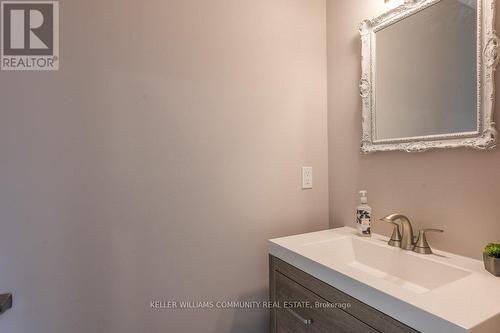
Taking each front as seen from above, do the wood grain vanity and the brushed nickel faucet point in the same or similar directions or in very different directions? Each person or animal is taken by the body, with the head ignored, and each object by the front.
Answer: same or similar directions

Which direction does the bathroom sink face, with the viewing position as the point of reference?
facing the viewer and to the left of the viewer
